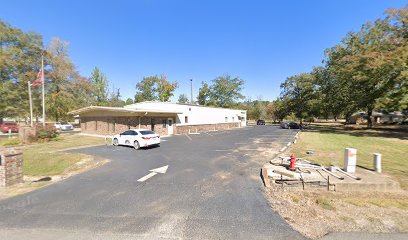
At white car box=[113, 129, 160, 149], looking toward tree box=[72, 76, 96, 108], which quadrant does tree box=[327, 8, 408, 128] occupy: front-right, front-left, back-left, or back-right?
back-right

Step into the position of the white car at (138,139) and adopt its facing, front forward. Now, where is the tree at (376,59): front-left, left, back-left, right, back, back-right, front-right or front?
back-right

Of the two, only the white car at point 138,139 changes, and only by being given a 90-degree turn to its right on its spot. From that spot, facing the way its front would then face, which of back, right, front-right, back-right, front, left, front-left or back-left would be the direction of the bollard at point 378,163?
right

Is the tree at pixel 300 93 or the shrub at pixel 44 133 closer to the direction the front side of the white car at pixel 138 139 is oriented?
the shrub

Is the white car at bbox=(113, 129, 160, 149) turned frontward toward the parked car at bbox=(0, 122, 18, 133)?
yes

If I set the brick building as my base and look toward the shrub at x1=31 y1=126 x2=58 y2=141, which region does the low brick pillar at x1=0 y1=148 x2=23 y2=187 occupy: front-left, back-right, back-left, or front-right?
front-left

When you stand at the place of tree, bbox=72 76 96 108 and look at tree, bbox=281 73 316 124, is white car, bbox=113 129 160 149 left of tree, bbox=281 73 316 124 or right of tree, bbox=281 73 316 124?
right

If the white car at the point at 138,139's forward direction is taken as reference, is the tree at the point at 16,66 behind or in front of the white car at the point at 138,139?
in front

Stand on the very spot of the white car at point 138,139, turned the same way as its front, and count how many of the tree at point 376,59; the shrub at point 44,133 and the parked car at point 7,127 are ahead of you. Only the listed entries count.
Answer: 2

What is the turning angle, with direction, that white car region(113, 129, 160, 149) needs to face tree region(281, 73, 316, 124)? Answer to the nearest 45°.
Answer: approximately 90° to its right
